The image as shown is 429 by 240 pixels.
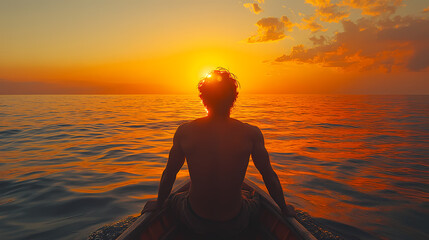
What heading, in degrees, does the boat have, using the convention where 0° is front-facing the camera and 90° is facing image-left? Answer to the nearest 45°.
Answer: approximately 180°

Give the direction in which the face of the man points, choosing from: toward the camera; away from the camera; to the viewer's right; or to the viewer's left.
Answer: away from the camera

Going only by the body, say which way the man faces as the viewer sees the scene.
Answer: away from the camera
